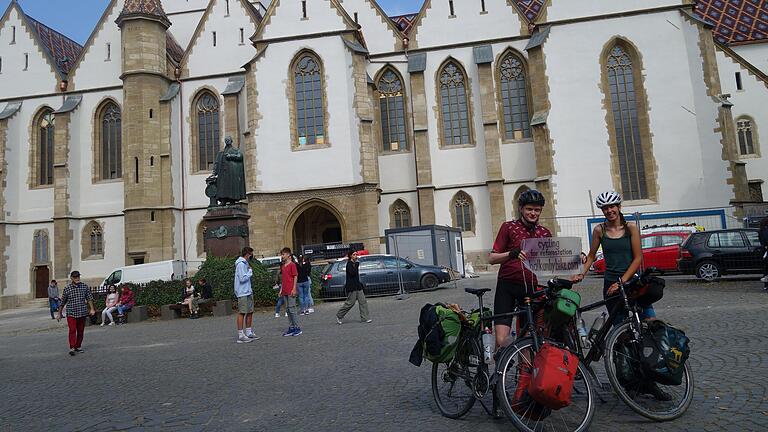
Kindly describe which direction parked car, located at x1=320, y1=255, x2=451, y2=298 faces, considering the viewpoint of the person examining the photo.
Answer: facing to the right of the viewer

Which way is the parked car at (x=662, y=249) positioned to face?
to the viewer's left

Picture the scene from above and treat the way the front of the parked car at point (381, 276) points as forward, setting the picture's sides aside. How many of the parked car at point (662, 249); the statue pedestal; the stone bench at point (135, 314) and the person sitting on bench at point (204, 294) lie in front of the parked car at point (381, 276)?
1

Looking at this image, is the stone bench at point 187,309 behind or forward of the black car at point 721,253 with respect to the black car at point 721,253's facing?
behind

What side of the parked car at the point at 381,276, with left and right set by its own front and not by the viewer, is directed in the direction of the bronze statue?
back

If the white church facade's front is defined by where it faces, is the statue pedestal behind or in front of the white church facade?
in front

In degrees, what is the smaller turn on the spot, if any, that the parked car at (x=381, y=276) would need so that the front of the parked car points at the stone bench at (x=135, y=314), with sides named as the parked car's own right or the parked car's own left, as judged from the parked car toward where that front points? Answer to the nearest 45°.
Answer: approximately 180°

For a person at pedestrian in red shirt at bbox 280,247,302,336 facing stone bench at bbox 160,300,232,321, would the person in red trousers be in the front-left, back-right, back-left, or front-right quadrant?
front-left

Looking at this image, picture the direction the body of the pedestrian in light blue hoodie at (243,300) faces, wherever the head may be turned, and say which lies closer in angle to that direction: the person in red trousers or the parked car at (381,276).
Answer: the parked car

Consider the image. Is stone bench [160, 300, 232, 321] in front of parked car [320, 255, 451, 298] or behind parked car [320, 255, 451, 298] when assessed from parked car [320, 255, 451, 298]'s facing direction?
behind

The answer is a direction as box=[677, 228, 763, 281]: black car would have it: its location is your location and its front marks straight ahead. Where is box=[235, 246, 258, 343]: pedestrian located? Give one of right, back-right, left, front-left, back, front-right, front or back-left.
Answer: back-right

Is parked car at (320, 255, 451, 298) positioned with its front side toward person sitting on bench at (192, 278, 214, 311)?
no

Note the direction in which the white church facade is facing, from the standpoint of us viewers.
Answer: facing the viewer
